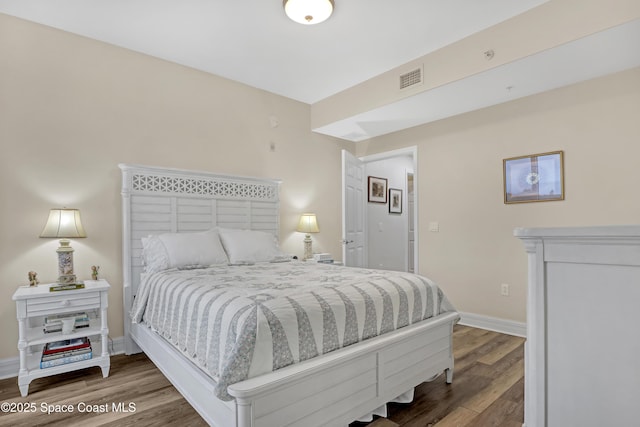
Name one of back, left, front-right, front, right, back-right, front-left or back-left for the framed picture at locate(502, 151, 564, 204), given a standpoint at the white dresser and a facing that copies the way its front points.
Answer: right

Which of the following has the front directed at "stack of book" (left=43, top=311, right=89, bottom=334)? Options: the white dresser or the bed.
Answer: the white dresser

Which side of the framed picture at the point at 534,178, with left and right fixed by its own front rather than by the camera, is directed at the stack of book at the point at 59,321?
front

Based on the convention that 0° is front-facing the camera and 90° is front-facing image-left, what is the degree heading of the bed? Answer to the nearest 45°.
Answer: approximately 315°

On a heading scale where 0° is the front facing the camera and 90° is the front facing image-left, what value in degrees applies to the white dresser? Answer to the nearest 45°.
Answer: approximately 90°

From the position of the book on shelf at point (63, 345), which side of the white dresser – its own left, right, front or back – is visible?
front

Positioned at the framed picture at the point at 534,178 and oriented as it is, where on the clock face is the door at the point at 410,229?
The door is roughly at 3 o'clock from the framed picture.

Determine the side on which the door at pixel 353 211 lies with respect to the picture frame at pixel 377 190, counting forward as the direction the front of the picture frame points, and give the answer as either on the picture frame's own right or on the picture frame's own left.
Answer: on the picture frame's own right

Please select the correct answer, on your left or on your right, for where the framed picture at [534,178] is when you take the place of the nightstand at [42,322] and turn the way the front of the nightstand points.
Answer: on your left

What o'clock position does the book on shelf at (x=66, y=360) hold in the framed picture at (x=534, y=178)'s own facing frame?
The book on shelf is roughly at 12 o'clock from the framed picture.
